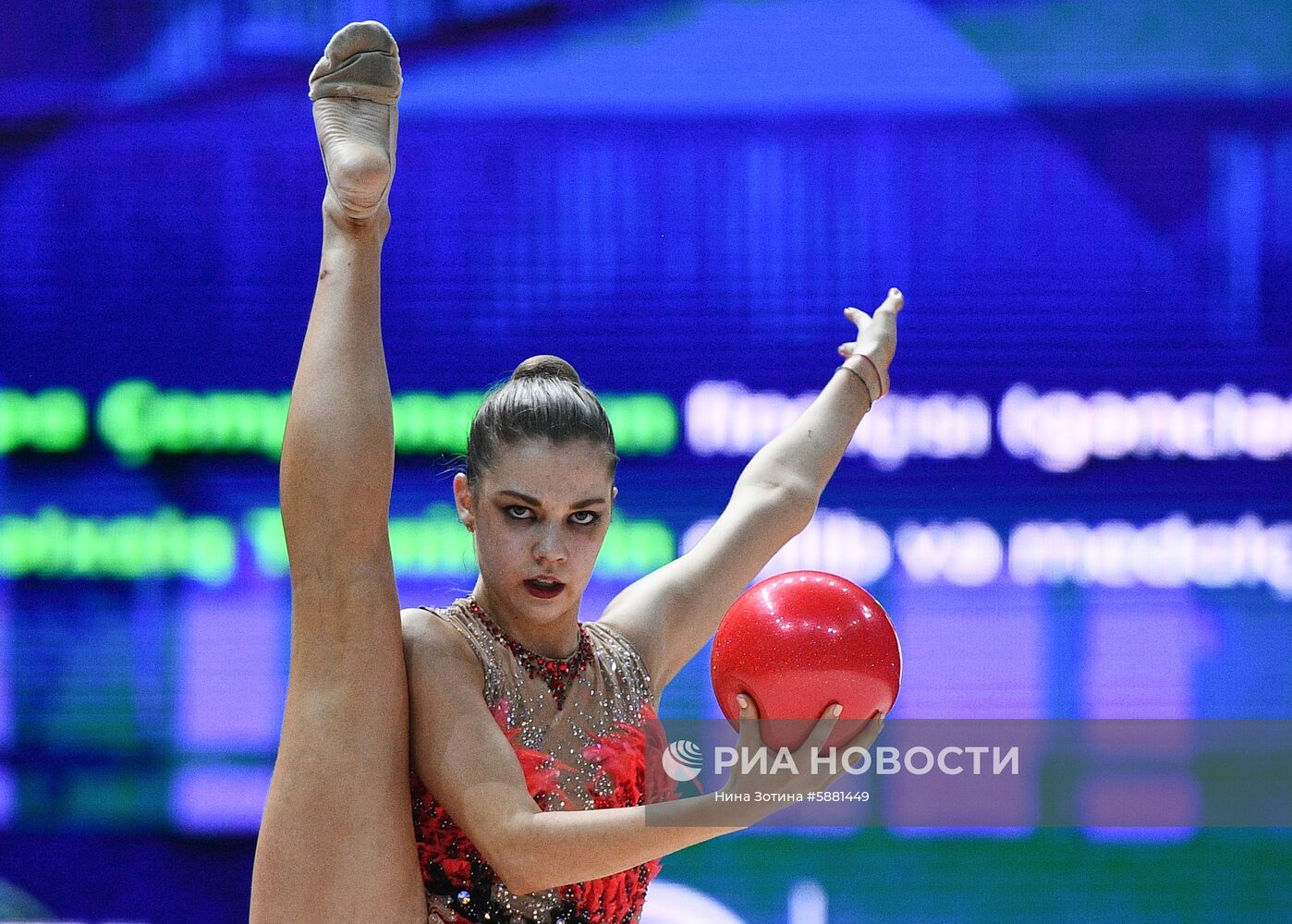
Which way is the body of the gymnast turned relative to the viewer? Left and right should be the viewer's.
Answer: facing the viewer and to the right of the viewer
